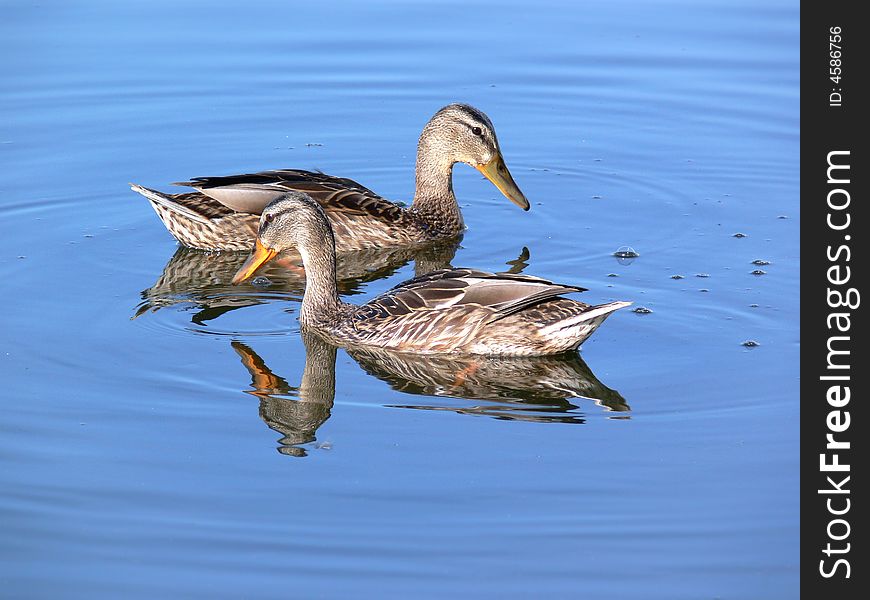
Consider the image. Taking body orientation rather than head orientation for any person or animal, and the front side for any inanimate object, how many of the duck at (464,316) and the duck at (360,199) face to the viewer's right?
1

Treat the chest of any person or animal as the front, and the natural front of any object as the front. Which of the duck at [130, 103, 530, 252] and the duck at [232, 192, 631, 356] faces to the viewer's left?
the duck at [232, 192, 631, 356]

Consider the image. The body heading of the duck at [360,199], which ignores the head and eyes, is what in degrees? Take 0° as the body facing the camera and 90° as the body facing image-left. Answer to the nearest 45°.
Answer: approximately 270°

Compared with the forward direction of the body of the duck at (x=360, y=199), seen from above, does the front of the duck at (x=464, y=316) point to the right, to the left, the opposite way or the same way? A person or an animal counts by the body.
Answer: the opposite way

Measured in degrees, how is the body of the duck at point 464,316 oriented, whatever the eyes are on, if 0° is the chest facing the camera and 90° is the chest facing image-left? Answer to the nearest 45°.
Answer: approximately 90°

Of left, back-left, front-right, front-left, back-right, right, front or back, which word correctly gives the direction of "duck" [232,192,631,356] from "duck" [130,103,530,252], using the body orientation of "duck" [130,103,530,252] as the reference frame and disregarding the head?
right

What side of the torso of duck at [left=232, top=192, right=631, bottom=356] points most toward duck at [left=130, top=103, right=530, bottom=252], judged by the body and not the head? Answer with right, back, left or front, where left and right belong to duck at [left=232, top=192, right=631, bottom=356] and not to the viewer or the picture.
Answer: right
